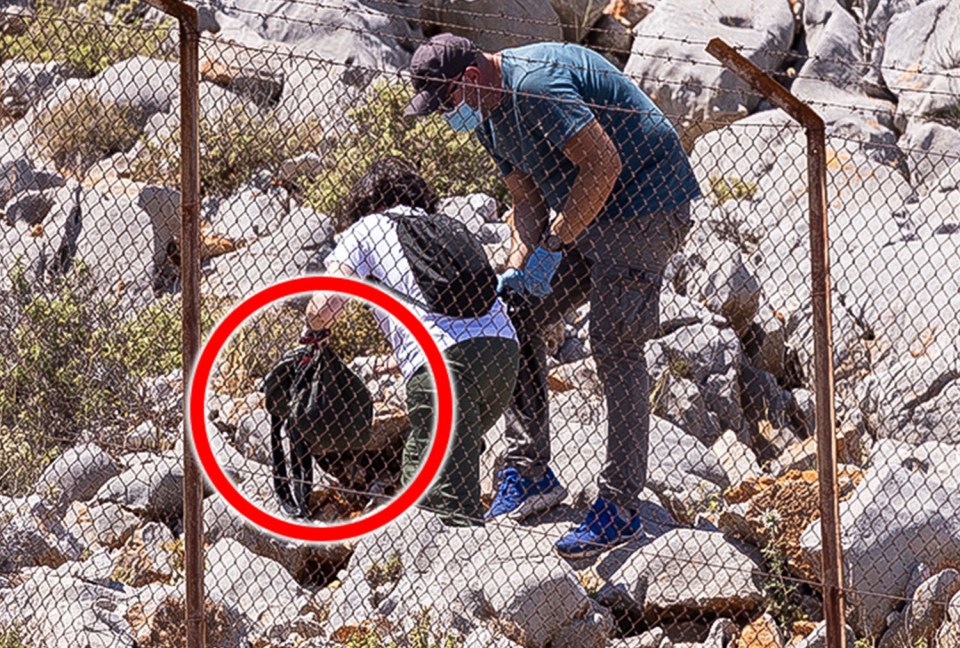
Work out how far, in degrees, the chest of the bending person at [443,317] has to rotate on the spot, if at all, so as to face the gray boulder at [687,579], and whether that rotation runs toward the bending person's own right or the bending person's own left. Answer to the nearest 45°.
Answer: approximately 180°

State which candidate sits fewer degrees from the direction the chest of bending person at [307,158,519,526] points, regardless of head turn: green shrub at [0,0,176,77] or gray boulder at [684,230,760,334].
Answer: the green shrub

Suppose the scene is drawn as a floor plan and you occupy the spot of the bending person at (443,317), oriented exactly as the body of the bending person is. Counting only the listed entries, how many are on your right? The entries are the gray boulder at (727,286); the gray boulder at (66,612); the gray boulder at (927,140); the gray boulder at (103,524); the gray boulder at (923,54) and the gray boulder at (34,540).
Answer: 3

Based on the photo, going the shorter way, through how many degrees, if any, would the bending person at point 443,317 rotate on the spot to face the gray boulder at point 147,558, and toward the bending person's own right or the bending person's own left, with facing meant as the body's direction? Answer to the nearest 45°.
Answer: approximately 45° to the bending person's own left

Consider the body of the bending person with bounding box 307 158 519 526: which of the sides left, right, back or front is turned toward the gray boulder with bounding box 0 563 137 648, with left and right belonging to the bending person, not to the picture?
left

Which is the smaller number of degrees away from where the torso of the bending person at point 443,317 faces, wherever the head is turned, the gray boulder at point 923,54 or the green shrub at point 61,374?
the green shrub

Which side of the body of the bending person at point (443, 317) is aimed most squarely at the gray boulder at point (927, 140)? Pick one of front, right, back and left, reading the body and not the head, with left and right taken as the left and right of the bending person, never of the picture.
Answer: right

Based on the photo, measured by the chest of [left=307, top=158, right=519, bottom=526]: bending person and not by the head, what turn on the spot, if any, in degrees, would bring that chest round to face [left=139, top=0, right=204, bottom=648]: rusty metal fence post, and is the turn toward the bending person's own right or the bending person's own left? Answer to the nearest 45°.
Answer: approximately 90° to the bending person's own left

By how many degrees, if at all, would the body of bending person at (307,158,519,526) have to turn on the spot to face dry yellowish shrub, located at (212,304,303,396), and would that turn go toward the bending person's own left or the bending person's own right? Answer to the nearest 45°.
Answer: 0° — they already face it

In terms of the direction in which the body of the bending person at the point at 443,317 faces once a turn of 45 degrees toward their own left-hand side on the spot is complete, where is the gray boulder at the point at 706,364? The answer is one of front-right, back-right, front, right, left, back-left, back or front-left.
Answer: back-right

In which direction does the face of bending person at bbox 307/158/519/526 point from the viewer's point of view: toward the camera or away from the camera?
away from the camera

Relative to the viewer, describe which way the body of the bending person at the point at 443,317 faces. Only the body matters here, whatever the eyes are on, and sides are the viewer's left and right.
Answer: facing away from the viewer and to the left of the viewer

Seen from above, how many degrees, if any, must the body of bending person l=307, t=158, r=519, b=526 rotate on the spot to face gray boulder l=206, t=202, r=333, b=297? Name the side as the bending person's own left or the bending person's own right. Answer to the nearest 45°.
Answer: approximately 45° to the bending person's own right

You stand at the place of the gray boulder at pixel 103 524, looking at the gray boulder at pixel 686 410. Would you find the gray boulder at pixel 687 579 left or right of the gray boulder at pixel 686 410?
right

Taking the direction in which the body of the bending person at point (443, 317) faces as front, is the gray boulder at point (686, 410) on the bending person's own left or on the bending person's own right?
on the bending person's own right
